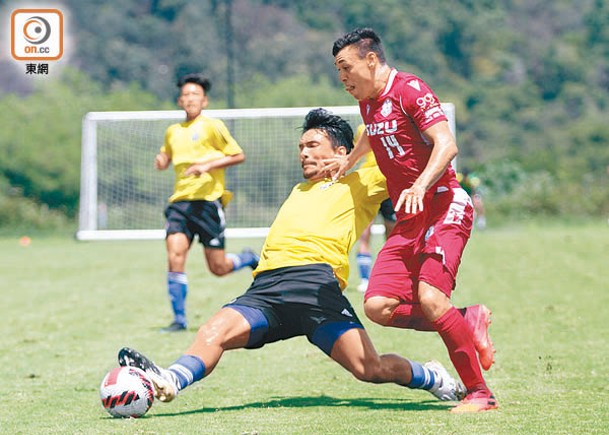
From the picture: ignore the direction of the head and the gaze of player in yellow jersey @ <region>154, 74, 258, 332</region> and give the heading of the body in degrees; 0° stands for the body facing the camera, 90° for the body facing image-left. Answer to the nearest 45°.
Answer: approximately 45°

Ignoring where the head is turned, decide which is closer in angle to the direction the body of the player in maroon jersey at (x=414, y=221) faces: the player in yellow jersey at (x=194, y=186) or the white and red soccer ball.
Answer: the white and red soccer ball

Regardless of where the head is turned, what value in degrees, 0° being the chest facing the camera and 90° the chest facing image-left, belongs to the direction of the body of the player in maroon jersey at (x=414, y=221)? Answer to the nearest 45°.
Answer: approximately 45°

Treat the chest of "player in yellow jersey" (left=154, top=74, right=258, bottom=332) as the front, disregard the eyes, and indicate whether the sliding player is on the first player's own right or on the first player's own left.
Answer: on the first player's own left

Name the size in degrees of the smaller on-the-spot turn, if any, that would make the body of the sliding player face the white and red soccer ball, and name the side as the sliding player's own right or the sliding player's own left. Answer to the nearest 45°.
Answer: approximately 45° to the sliding player's own right

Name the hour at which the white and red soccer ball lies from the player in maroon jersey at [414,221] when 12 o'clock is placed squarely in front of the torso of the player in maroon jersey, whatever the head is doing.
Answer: The white and red soccer ball is roughly at 1 o'clock from the player in maroon jersey.

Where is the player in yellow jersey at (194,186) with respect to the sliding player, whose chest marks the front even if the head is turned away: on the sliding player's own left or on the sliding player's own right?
on the sliding player's own right
